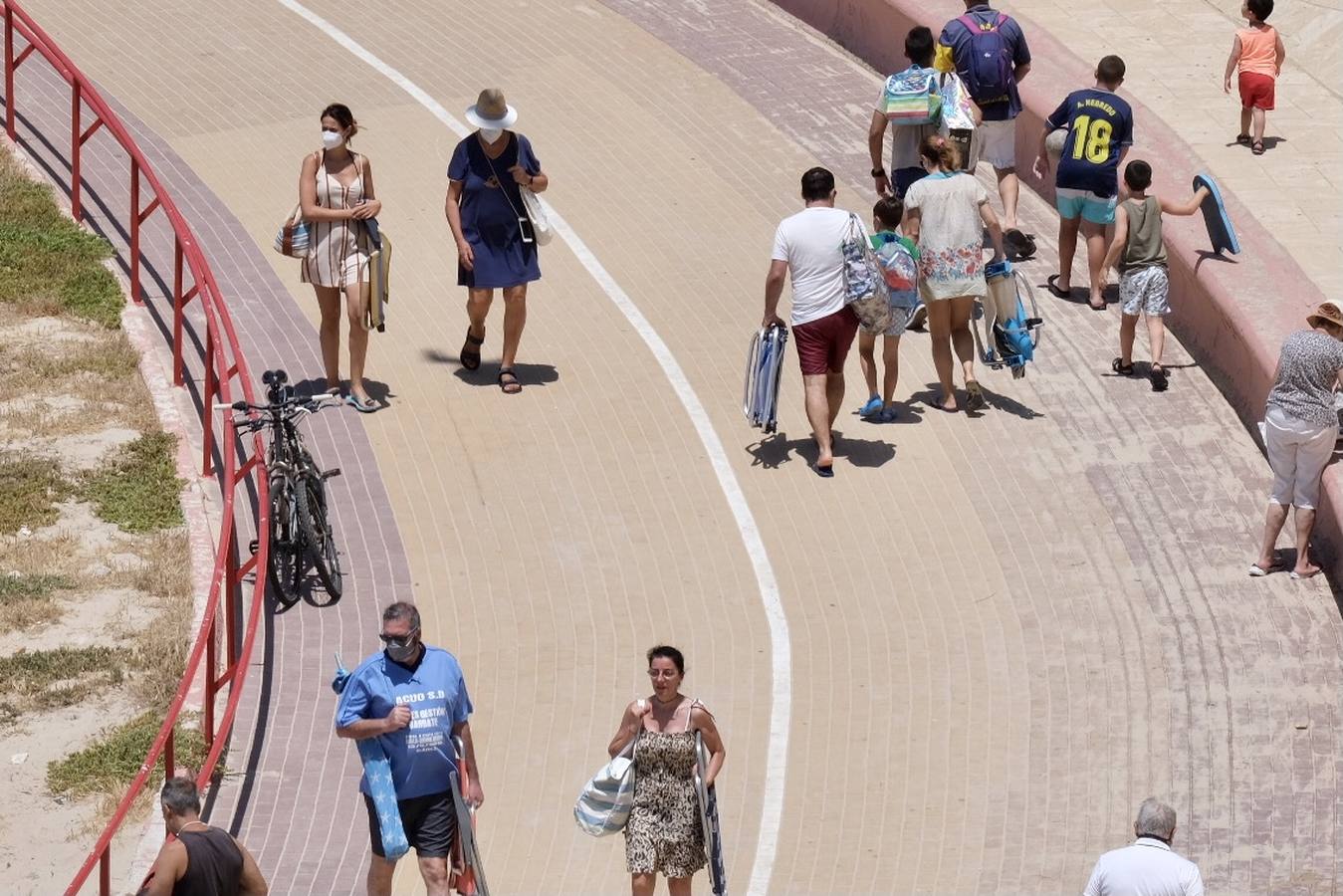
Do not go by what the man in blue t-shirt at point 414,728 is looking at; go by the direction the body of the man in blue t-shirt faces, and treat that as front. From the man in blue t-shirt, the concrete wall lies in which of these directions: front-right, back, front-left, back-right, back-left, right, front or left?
back-left

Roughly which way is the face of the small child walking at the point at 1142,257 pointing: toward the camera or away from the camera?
away from the camera

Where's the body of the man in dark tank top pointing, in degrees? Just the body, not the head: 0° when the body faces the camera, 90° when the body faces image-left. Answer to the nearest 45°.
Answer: approximately 135°

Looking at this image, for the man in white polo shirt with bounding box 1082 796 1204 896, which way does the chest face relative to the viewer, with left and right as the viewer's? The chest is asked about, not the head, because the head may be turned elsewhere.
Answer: facing away from the viewer

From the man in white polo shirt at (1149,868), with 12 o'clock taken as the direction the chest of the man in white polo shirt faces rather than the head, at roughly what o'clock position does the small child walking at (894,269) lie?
The small child walking is roughly at 11 o'clock from the man in white polo shirt.

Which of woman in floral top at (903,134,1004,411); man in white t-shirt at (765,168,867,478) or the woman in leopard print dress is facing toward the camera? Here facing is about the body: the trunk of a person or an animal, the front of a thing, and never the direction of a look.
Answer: the woman in leopard print dress

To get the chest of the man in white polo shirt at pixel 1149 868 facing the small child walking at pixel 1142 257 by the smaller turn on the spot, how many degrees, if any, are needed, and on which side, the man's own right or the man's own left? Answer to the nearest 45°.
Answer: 0° — they already face them

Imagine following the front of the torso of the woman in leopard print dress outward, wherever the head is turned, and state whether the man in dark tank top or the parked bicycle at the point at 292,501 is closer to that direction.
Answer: the man in dark tank top

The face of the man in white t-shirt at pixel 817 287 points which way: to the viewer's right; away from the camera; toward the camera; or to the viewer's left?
away from the camera

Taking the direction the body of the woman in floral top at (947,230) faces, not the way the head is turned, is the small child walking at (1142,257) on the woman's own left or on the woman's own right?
on the woman's own right

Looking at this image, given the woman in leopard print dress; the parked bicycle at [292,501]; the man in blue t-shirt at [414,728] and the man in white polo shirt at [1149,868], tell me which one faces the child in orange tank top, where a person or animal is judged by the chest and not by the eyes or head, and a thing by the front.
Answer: the man in white polo shirt

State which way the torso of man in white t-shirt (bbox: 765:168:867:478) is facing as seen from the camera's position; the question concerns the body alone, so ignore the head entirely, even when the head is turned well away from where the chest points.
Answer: away from the camera

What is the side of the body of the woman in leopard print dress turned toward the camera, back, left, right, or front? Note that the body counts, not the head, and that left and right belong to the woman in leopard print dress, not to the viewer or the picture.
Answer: front

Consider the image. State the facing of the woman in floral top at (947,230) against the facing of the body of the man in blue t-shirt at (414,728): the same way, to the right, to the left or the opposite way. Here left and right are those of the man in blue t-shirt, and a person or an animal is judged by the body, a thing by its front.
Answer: the opposite way

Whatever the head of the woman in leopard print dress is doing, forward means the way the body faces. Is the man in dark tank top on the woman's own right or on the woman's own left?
on the woman's own right

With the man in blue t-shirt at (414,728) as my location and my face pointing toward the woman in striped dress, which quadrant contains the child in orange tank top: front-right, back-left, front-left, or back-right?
front-right

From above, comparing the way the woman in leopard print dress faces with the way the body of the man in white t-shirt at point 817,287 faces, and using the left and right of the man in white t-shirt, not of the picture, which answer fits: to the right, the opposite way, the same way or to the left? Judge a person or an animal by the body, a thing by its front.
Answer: the opposite way

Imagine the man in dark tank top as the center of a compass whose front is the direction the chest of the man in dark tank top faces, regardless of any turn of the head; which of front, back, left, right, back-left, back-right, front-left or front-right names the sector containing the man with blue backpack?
right

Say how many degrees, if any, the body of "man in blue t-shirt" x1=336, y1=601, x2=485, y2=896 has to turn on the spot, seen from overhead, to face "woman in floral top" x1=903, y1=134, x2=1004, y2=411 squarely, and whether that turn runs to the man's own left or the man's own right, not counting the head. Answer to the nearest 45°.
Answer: approximately 135° to the man's own left
